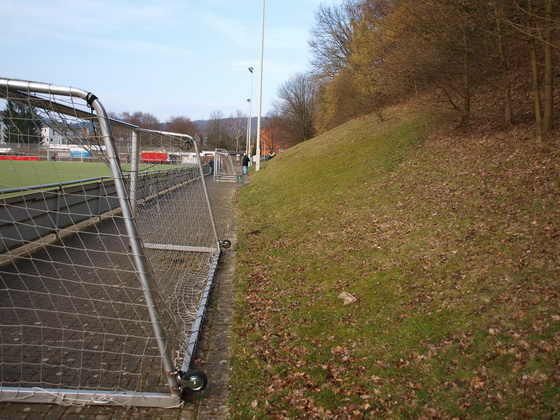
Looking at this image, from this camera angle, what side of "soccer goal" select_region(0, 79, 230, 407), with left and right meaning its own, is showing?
left

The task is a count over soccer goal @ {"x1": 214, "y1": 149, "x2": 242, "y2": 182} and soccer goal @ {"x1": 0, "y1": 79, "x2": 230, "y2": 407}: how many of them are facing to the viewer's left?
2

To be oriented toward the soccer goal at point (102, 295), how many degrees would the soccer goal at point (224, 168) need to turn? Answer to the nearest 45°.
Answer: approximately 90° to its left

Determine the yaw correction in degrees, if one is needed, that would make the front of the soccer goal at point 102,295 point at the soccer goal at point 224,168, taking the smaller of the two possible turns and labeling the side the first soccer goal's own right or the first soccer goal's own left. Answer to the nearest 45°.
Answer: approximately 90° to the first soccer goal's own right

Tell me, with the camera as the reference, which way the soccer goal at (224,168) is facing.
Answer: facing to the left of the viewer
